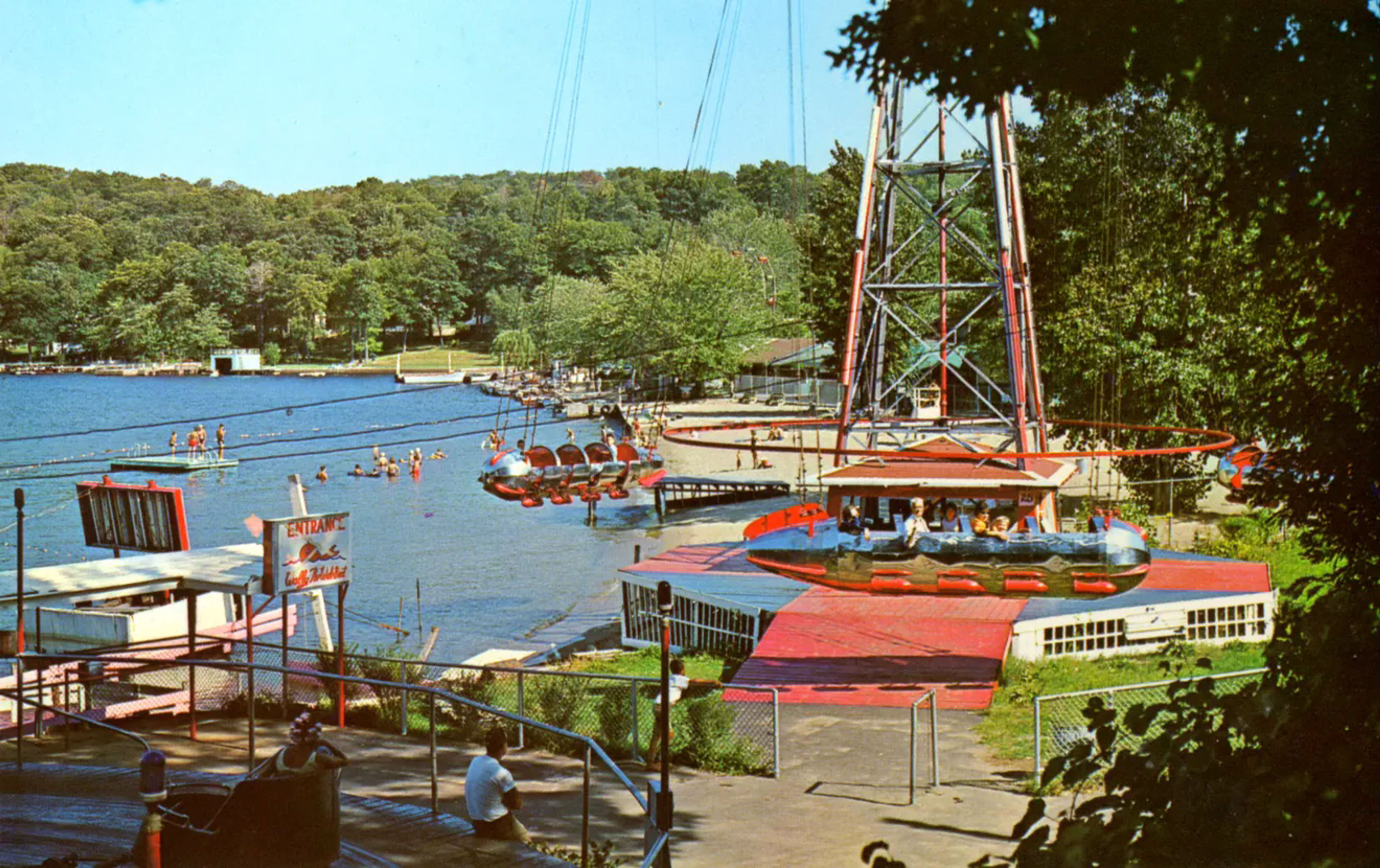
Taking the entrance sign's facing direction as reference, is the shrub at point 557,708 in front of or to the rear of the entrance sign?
in front

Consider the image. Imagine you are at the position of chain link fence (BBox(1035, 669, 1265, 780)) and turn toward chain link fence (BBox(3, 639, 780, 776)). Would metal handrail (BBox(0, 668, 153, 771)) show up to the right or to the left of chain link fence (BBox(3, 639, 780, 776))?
left

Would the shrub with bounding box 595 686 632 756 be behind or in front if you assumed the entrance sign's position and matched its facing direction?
in front

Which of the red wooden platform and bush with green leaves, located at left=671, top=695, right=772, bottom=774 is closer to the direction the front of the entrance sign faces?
the bush with green leaves

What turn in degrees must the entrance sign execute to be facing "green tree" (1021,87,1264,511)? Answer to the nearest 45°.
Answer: approximately 90° to its left

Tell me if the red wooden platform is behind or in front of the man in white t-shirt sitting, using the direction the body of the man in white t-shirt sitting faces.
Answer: in front

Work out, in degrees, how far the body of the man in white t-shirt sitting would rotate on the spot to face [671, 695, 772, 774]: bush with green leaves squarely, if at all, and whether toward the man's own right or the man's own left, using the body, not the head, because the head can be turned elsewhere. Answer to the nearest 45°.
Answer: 0° — they already face it

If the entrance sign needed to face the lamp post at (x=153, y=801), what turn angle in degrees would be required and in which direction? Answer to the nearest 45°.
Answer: approximately 45° to its right

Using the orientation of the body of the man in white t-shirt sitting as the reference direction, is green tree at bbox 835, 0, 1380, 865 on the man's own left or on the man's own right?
on the man's own right

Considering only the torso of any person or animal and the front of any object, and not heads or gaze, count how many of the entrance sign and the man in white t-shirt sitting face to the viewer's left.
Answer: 0

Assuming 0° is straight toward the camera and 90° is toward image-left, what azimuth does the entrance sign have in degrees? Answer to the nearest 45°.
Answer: approximately 315°

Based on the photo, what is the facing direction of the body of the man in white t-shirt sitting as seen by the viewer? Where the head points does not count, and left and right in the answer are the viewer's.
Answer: facing away from the viewer and to the right of the viewer

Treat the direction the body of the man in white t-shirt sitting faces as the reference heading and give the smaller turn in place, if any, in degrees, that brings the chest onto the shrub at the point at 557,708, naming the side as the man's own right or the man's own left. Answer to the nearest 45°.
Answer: approximately 45° to the man's own left
